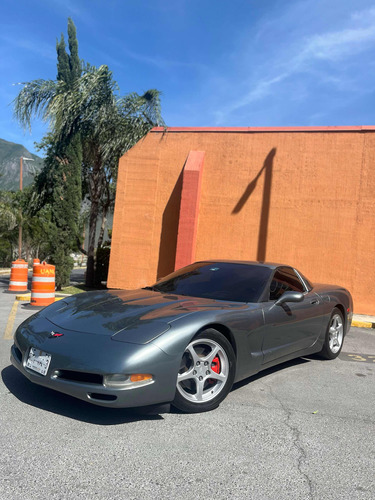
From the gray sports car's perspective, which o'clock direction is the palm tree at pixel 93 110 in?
The palm tree is roughly at 4 o'clock from the gray sports car.

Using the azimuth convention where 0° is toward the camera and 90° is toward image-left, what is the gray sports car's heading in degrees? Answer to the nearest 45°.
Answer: approximately 45°

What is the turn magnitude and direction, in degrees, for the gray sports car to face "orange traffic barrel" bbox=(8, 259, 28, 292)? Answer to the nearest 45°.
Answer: approximately 90° to its right

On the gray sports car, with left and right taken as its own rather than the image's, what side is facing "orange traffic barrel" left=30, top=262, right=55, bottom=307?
right

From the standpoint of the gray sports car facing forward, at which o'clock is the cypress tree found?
The cypress tree is roughly at 4 o'clock from the gray sports car.
